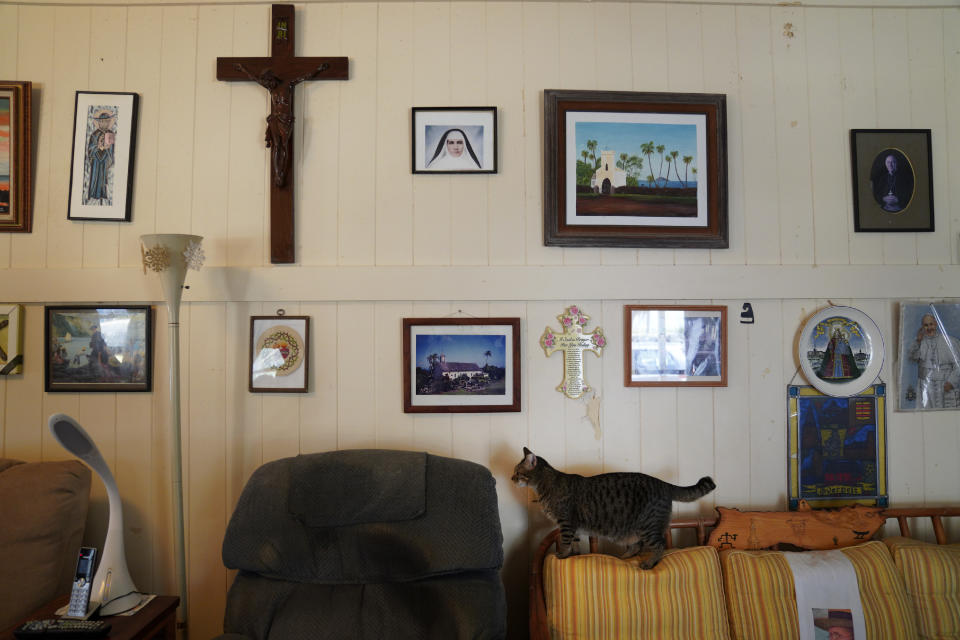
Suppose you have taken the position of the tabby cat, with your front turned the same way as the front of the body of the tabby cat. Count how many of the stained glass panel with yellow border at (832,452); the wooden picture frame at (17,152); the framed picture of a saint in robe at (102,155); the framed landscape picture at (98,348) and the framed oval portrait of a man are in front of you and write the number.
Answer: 3

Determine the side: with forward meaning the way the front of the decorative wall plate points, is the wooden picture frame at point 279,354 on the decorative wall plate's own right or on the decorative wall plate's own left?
on the decorative wall plate's own right

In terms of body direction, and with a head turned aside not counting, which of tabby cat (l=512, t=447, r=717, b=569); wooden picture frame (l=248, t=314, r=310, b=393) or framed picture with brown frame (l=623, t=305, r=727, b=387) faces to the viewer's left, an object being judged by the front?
the tabby cat

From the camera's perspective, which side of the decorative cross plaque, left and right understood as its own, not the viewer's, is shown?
front

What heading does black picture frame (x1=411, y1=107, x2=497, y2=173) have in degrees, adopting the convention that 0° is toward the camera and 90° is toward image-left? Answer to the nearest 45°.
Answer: approximately 0°

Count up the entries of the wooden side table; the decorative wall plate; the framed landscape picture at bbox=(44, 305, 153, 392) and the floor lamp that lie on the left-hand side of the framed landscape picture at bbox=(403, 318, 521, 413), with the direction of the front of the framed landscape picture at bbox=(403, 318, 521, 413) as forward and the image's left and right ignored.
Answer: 1

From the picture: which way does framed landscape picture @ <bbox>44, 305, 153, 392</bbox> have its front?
toward the camera

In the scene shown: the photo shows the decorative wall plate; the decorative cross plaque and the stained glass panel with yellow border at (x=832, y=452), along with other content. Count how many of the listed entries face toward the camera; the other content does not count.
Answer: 3

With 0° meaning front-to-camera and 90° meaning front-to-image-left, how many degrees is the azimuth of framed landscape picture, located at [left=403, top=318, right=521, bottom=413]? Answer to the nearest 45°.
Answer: approximately 0°

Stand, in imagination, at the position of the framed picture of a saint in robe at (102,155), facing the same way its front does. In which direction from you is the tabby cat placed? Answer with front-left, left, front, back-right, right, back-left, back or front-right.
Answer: front-left
